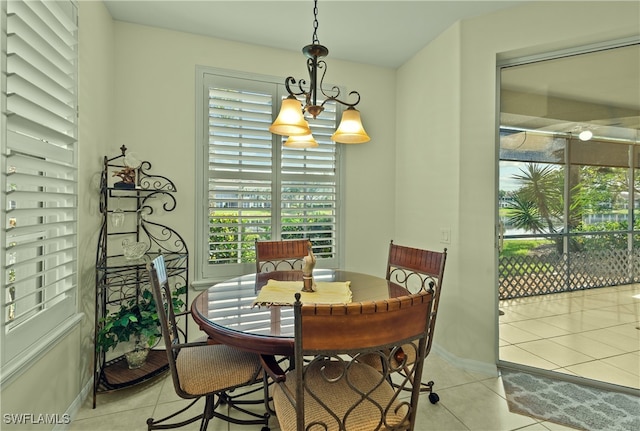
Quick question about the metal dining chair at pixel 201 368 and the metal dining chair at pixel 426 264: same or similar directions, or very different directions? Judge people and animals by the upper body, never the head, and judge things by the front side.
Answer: very different directions

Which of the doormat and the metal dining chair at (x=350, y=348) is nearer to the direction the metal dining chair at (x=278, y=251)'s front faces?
the metal dining chair

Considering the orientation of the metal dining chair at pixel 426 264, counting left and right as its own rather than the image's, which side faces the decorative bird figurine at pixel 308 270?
front

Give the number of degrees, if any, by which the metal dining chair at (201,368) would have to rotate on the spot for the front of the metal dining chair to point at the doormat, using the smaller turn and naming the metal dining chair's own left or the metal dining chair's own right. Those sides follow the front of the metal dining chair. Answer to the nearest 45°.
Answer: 0° — it already faces it

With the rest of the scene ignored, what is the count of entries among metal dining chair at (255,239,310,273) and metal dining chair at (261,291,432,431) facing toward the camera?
1

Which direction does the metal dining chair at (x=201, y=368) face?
to the viewer's right

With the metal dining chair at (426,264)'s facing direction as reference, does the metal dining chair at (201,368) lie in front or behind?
in front

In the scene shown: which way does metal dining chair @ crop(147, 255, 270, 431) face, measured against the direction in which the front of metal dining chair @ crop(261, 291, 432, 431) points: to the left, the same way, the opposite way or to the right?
to the right

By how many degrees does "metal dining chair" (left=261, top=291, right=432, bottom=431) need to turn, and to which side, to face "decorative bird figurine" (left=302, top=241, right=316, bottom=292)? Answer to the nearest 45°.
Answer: approximately 45° to its right

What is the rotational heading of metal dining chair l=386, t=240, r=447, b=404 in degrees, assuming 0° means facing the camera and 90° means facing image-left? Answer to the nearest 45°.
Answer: approximately 45°

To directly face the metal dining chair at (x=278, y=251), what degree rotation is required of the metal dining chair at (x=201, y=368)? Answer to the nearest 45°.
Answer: approximately 45° to its left

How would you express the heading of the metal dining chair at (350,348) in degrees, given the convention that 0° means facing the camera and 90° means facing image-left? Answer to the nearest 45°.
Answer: approximately 135°

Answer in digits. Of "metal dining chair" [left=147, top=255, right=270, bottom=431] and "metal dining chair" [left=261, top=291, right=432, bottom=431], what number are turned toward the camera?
0

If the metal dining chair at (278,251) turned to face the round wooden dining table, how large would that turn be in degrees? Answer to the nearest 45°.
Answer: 0° — it already faces it

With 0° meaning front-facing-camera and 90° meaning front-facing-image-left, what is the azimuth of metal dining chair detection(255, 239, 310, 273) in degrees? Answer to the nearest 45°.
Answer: approximately 0°
